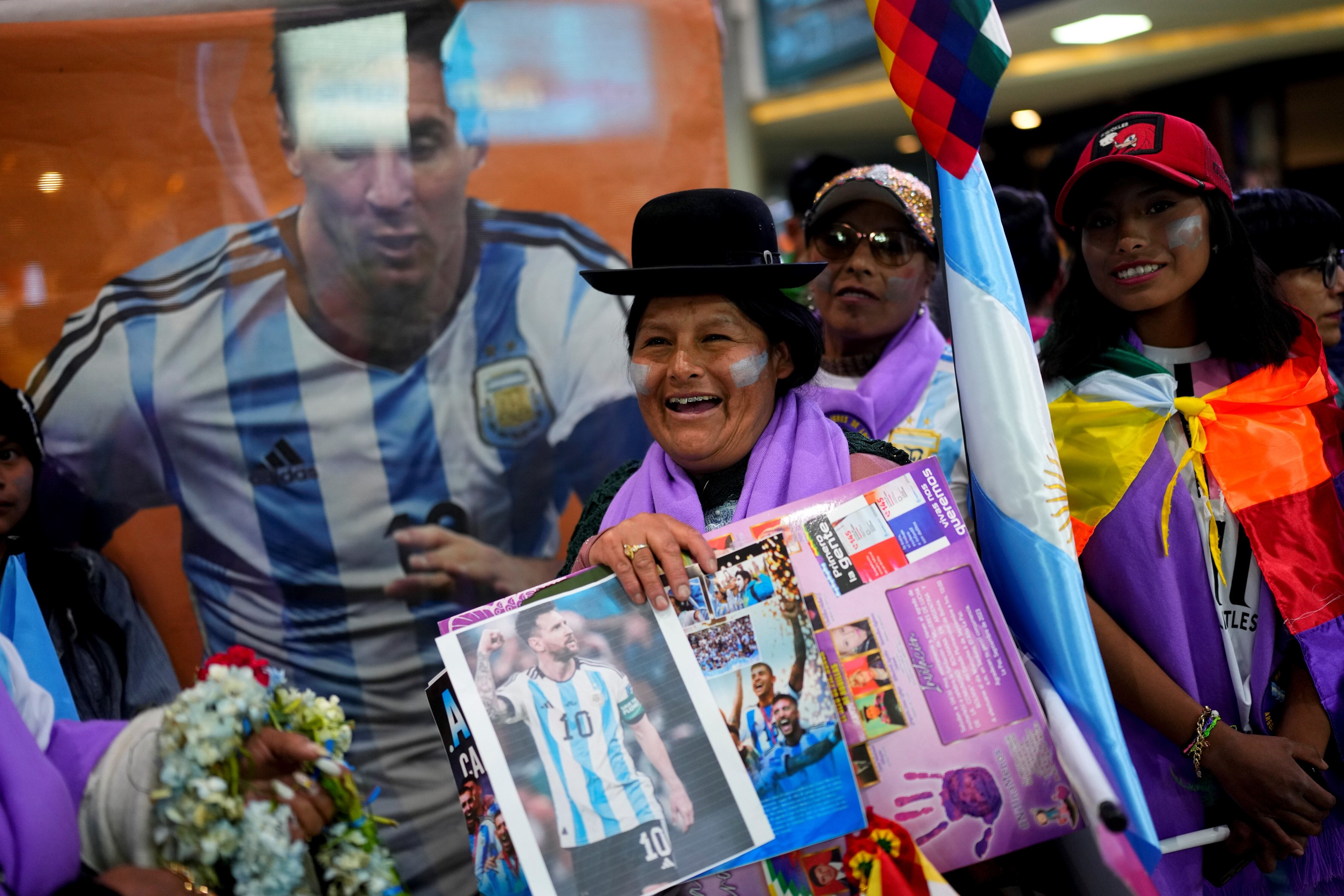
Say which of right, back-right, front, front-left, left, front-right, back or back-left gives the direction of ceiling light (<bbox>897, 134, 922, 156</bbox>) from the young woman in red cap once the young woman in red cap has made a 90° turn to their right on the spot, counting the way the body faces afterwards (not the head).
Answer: right

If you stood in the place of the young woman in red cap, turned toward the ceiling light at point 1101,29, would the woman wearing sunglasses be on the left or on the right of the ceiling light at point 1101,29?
left

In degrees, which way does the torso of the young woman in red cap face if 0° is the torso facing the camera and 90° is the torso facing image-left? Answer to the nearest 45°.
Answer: approximately 0°

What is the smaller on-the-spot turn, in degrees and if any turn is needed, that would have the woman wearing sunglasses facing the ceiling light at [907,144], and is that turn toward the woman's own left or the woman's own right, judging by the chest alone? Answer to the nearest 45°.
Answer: approximately 135° to the woman's own right

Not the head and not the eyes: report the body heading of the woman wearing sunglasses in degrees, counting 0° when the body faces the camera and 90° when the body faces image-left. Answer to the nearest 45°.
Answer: approximately 45°

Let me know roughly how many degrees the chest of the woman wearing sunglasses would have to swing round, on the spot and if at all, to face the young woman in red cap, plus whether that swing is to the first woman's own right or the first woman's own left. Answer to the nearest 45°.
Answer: approximately 90° to the first woman's own left

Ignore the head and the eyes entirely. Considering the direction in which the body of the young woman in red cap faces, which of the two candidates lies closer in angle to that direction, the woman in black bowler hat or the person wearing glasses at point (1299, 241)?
the woman in black bowler hat

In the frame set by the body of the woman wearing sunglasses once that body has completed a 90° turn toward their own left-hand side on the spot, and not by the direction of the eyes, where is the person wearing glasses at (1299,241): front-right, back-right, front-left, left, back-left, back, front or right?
front-left
